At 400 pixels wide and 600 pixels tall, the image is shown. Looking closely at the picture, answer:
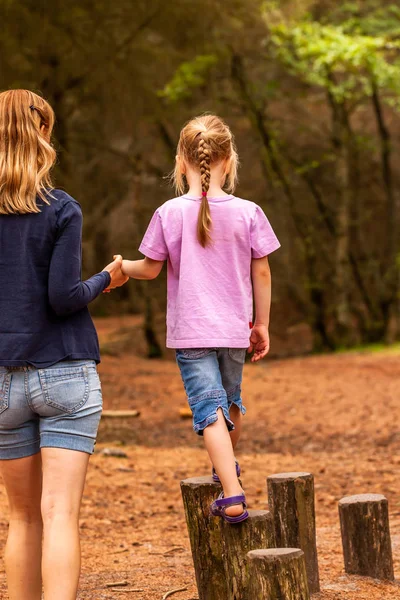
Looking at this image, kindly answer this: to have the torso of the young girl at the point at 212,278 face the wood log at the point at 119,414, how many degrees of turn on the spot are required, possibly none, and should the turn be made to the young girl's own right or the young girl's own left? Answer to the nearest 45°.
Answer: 0° — they already face it

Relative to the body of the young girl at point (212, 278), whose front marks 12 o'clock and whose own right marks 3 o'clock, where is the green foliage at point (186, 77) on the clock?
The green foliage is roughly at 12 o'clock from the young girl.

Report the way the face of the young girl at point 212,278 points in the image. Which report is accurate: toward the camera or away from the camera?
away from the camera

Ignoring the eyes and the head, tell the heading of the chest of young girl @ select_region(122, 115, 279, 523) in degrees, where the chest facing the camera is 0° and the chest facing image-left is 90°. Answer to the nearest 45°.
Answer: approximately 180°

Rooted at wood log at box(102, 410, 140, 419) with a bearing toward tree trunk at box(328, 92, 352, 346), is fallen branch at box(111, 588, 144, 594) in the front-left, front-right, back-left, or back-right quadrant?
back-right

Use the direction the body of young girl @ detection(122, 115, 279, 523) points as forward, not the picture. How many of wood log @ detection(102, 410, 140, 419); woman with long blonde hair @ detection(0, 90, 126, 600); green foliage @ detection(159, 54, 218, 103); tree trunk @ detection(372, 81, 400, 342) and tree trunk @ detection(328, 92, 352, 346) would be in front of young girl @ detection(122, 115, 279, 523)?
4

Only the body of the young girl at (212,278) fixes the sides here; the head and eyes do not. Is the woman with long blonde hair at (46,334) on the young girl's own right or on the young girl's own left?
on the young girl's own left

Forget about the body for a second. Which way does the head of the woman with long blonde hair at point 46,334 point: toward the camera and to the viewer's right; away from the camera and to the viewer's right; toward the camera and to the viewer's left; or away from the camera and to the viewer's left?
away from the camera and to the viewer's right

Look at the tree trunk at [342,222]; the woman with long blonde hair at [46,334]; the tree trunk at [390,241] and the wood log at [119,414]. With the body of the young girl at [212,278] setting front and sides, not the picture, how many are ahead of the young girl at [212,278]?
3

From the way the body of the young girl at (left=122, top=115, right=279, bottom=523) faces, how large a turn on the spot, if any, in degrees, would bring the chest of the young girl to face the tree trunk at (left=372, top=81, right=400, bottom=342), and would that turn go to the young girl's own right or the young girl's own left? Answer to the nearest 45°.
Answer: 0° — they already face it
